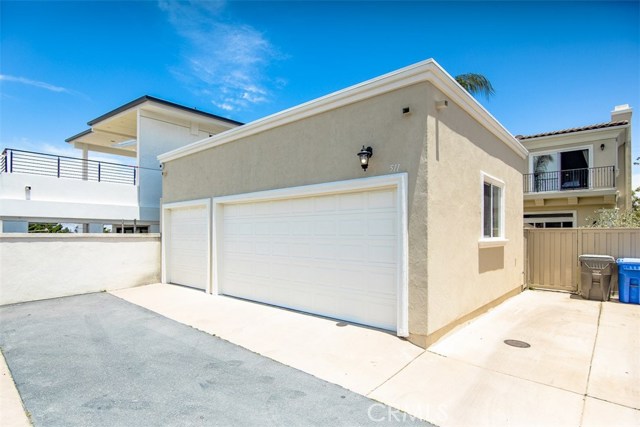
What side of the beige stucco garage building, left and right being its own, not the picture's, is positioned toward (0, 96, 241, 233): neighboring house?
right

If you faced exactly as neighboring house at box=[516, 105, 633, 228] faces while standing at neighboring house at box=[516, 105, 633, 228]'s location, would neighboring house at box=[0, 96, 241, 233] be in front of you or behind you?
in front

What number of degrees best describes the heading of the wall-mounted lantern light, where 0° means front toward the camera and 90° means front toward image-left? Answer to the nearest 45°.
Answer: approximately 45°

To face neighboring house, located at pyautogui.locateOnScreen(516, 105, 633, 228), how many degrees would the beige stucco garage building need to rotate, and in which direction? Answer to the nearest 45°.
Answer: approximately 180°

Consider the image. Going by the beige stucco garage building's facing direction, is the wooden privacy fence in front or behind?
behind

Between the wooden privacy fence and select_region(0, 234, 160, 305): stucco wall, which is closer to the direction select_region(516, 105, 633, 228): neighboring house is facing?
the wooden privacy fence

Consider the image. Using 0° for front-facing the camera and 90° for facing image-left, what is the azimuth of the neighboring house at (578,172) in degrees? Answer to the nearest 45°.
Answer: approximately 45°

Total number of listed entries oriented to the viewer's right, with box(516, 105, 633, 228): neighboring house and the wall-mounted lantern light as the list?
0

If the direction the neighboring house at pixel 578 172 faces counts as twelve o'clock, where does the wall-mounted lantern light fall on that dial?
The wall-mounted lantern light is roughly at 11 o'clock from the neighboring house.

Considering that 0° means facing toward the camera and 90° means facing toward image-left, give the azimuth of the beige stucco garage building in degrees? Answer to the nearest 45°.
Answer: approximately 45°

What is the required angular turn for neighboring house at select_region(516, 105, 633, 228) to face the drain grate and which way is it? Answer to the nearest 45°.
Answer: approximately 45° to its left
